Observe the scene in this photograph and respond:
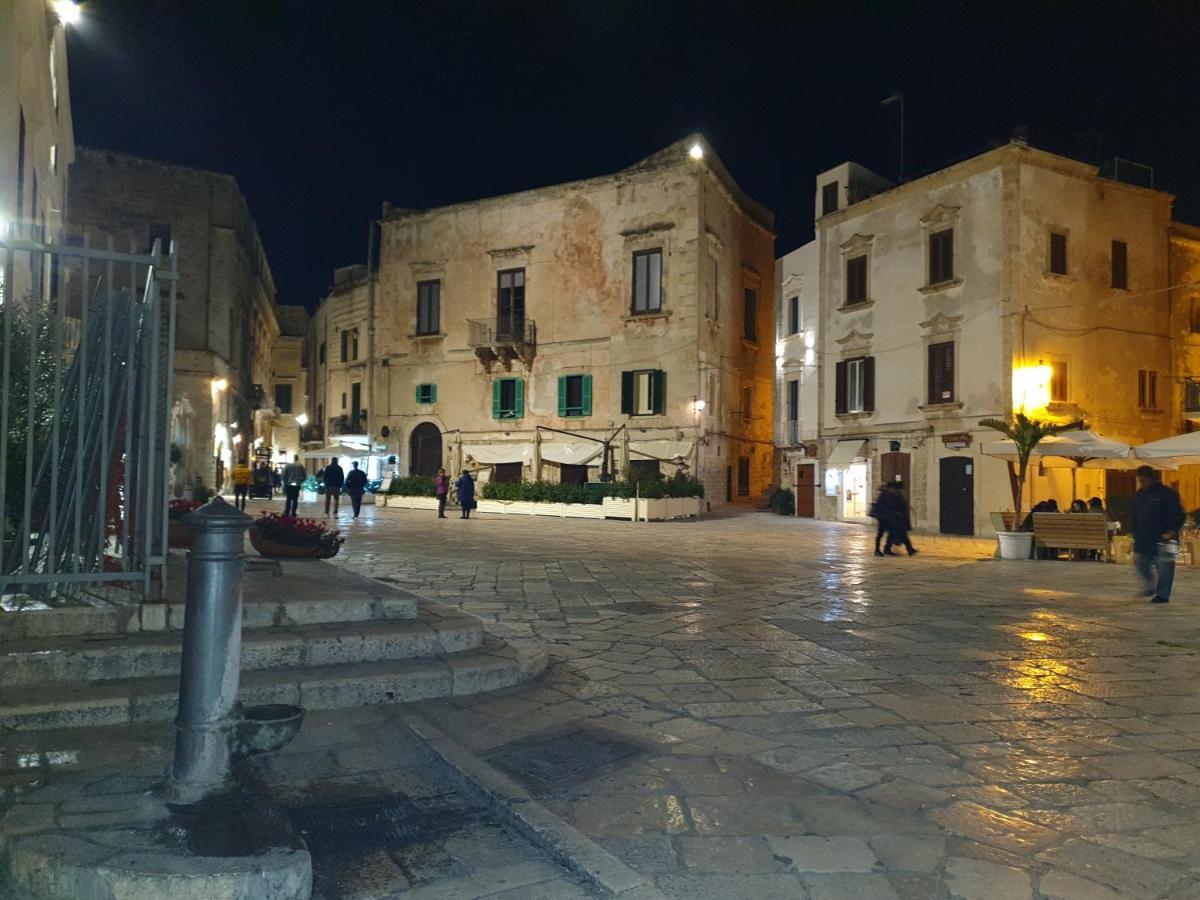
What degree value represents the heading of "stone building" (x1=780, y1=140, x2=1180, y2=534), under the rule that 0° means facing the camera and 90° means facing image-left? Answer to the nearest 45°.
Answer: approximately 45°

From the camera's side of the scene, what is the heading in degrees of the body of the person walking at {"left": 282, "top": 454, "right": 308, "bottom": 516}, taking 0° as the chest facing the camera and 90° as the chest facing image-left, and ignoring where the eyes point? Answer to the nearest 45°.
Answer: approximately 180°

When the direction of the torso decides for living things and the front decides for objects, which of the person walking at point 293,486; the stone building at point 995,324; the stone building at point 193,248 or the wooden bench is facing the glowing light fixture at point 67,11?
the stone building at point 995,324

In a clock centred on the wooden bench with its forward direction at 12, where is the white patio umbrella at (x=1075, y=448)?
The white patio umbrella is roughly at 12 o'clock from the wooden bench.

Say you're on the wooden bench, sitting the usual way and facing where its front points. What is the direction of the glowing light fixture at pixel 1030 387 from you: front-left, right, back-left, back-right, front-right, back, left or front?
front

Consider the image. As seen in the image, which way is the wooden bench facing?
away from the camera

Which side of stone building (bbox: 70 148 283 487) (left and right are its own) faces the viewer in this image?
right

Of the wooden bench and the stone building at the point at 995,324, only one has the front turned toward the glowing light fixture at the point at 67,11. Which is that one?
the stone building

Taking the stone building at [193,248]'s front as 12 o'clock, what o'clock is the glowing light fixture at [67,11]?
The glowing light fixture is roughly at 3 o'clock from the stone building.
